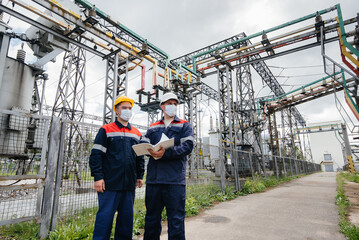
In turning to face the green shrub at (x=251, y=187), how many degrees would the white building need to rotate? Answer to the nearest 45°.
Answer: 0° — it already faces it

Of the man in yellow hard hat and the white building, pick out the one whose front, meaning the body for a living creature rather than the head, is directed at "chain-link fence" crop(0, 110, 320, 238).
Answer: the white building

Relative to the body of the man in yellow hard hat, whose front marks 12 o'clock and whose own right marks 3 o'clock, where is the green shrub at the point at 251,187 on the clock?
The green shrub is roughly at 9 o'clock from the man in yellow hard hat.

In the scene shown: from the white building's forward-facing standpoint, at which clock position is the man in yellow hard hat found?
The man in yellow hard hat is roughly at 12 o'clock from the white building.

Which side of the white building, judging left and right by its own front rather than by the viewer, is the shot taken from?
front

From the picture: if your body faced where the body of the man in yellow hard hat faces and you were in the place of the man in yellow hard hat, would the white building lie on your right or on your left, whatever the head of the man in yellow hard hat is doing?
on your left

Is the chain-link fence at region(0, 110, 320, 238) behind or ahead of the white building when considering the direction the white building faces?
ahead

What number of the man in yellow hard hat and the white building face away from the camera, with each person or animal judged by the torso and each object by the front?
0

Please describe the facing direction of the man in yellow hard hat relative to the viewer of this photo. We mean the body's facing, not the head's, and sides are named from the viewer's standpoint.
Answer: facing the viewer and to the right of the viewer
